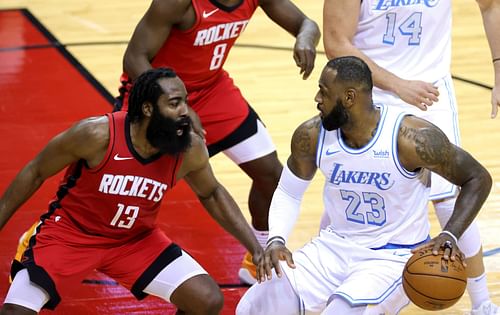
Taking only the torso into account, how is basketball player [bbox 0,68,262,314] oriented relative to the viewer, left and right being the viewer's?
facing the viewer and to the right of the viewer

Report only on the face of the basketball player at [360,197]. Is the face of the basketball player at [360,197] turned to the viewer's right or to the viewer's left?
to the viewer's left

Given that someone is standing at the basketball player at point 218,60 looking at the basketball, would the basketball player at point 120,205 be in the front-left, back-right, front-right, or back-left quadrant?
front-right

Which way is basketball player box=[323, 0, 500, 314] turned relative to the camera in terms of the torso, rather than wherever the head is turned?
toward the camera

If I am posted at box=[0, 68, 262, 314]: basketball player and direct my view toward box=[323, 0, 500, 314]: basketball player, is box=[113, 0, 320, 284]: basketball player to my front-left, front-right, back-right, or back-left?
front-left

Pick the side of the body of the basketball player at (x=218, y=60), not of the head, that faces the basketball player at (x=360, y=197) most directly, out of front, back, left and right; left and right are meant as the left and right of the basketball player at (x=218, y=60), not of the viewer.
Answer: front

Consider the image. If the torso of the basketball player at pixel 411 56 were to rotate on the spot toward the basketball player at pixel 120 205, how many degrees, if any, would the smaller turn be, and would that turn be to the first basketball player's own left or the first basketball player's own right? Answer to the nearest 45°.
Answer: approximately 45° to the first basketball player's own right

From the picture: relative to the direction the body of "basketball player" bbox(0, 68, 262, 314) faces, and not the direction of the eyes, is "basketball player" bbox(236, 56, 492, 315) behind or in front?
in front

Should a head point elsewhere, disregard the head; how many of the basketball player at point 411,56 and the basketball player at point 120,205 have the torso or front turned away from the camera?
0
